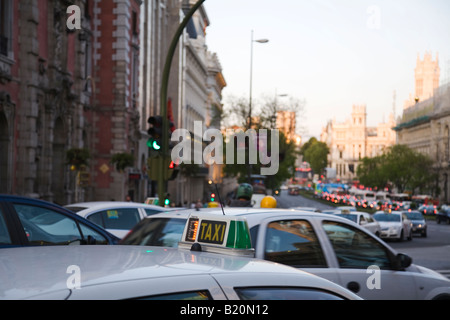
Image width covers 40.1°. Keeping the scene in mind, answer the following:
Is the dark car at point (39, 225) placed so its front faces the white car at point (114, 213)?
no

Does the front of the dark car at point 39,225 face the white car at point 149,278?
no

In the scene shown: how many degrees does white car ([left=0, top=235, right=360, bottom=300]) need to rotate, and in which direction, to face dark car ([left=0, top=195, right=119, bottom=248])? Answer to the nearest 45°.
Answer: approximately 90° to its left

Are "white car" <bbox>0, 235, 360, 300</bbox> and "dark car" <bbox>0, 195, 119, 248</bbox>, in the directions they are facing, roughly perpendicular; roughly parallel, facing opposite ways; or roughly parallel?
roughly parallel
